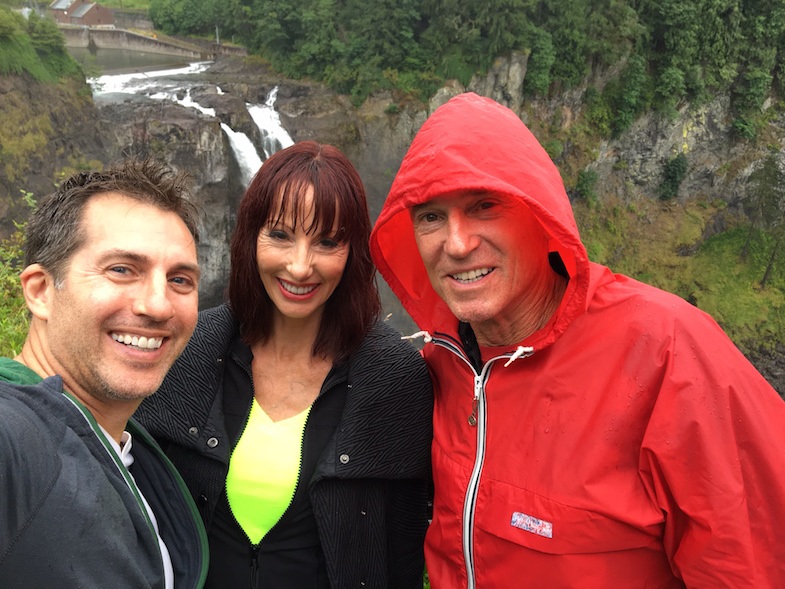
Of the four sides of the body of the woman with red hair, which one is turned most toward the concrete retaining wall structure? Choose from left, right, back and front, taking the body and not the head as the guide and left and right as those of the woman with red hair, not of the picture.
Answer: back

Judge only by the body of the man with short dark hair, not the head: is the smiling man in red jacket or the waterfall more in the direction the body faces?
the smiling man in red jacket

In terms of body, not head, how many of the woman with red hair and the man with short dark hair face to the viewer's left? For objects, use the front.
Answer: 0

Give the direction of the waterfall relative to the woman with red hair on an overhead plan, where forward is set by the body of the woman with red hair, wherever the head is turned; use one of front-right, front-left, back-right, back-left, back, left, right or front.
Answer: back

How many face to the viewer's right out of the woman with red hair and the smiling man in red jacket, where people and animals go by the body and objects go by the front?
0

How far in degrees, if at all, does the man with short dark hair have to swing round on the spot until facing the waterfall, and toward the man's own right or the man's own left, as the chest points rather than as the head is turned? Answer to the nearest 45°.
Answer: approximately 135° to the man's own left

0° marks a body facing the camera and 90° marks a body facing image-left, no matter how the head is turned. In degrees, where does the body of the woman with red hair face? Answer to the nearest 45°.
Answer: approximately 0°

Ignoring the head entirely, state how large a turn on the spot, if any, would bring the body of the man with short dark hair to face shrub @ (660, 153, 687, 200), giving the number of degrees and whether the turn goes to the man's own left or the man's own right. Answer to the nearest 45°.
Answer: approximately 90° to the man's own left
